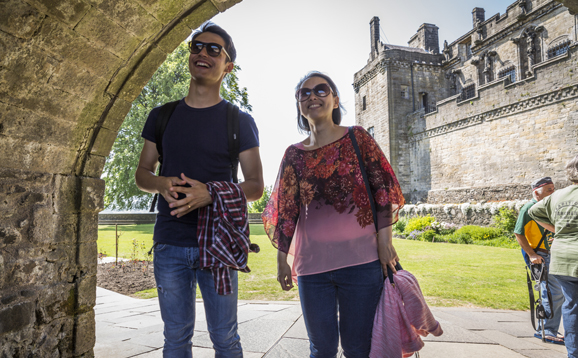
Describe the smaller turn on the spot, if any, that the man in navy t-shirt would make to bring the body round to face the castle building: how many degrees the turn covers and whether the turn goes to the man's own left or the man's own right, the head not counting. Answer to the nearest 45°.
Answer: approximately 135° to the man's own left

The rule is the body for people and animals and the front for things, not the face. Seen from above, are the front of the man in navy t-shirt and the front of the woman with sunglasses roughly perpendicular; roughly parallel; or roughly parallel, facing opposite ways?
roughly parallel

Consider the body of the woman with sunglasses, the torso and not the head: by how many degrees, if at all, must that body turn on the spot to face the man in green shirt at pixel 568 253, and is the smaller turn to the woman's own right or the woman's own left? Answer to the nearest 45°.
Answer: approximately 135° to the woman's own left

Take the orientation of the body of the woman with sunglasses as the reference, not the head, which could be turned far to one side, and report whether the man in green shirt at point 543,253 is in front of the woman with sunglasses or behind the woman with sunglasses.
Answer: behind

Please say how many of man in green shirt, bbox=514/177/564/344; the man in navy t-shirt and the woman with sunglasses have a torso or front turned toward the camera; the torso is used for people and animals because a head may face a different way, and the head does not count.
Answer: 2

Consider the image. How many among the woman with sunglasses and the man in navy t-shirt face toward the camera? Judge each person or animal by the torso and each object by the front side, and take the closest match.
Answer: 2

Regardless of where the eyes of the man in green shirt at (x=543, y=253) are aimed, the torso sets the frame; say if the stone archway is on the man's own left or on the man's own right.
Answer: on the man's own right

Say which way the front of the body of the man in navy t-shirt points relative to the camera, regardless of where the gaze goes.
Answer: toward the camera

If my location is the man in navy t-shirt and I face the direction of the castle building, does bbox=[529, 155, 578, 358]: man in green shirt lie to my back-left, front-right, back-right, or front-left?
front-right

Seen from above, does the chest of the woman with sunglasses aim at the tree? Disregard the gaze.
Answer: no

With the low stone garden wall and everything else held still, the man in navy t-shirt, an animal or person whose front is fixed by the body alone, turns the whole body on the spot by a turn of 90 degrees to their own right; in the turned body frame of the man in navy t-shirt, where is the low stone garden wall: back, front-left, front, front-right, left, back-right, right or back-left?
back-right

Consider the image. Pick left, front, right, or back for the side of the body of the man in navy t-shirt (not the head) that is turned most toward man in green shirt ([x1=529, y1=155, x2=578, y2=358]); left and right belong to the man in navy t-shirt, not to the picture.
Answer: left

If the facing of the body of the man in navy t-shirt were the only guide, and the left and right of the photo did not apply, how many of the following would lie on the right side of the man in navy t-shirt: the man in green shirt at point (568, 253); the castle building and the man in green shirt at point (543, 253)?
0

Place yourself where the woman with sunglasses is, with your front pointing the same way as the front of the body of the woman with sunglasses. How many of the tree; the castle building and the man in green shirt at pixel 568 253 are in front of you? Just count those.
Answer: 0
